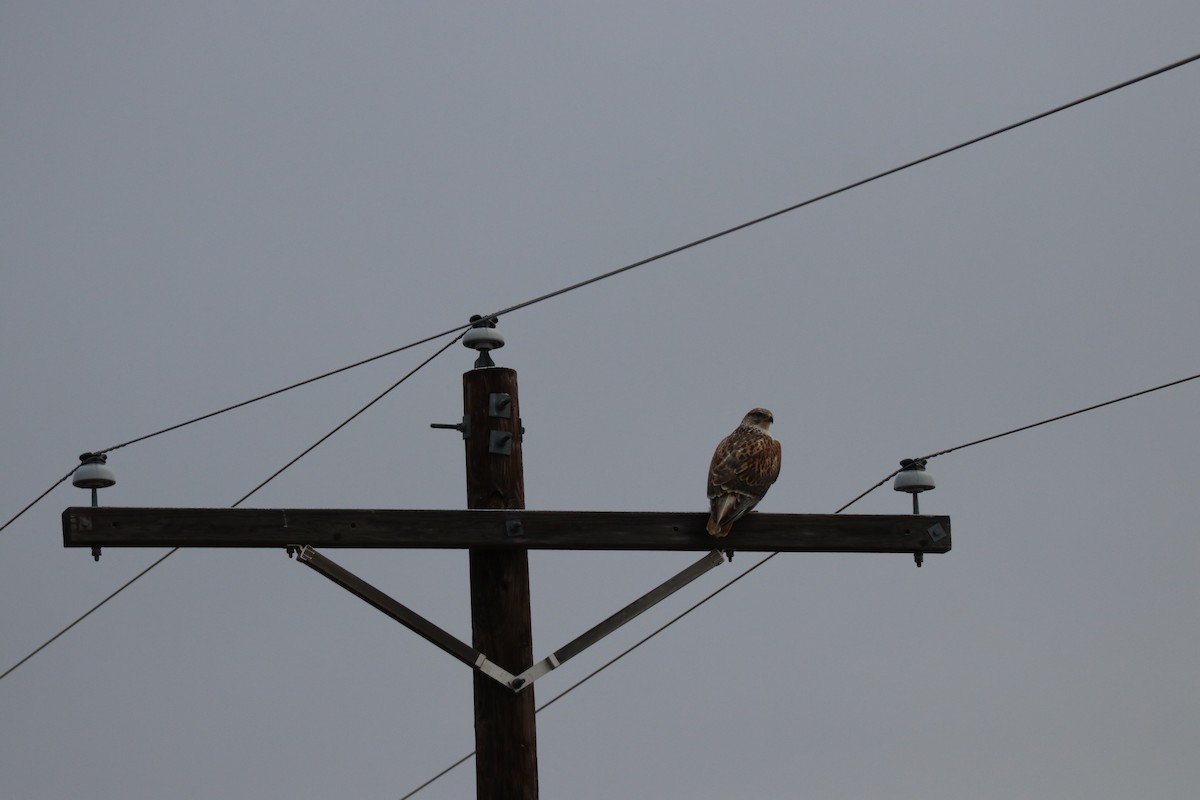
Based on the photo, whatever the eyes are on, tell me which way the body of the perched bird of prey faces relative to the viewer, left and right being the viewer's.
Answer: facing away from the viewer and to the right of the viewer

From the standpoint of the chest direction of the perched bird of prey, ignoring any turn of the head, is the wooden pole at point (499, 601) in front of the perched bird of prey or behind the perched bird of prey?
behind
